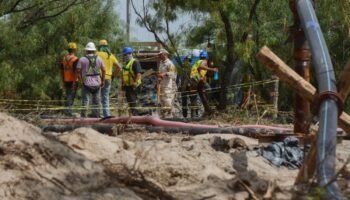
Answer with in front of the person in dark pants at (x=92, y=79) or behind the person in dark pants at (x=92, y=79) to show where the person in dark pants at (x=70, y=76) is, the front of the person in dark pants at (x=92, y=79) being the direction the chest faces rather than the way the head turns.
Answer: in front

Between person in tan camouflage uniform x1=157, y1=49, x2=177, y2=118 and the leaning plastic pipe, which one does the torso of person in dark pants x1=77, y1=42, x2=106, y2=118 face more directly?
the person in tan camouflage uniform

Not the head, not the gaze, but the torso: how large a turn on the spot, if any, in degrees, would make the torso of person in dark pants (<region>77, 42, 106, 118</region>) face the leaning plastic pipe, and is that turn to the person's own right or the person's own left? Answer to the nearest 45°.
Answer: approximately 180°

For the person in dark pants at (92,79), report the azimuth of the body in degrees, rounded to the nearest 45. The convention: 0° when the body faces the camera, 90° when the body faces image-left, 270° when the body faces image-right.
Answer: approximately 180°

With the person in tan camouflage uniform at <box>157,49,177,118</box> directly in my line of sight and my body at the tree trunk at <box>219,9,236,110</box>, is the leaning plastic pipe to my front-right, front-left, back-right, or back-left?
back-left

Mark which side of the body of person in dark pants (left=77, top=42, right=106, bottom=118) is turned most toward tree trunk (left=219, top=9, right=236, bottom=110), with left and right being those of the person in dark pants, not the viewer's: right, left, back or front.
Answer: right

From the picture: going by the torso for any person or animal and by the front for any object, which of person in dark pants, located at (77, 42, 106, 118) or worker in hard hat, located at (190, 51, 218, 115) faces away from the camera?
the person in dark pants
